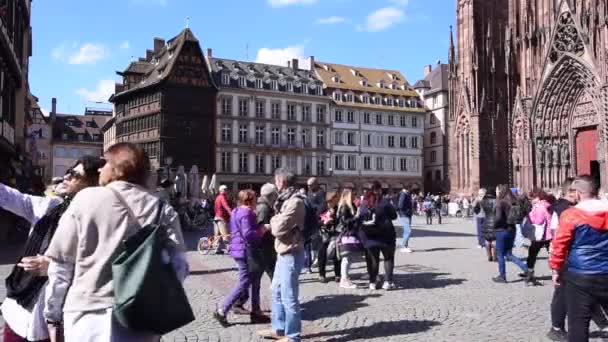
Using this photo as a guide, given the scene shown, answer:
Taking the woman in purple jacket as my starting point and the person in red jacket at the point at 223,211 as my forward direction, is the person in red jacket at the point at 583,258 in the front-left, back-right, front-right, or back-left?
back-right

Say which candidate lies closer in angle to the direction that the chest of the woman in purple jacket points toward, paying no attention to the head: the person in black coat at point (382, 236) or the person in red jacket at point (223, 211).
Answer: the person in black coat

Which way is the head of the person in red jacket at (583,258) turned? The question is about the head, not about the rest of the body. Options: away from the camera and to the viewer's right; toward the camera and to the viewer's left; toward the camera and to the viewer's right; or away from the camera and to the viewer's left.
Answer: away from the camera and to the viewer's left

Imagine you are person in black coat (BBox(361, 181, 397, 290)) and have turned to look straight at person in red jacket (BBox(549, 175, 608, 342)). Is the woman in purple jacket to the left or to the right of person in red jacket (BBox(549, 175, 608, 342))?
right
